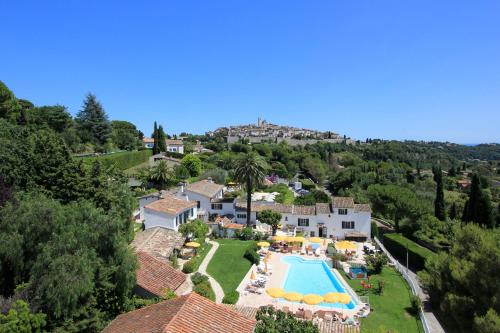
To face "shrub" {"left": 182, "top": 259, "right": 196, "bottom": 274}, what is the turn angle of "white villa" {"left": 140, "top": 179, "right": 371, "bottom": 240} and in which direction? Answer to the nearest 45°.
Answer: approximately 45° to its right

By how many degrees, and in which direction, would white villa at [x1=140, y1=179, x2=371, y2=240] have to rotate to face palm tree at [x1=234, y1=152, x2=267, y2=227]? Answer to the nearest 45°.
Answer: approximately 90° to its right

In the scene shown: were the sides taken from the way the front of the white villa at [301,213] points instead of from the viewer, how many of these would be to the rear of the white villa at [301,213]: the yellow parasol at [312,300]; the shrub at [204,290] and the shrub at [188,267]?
0

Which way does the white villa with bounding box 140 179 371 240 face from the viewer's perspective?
toward the camera

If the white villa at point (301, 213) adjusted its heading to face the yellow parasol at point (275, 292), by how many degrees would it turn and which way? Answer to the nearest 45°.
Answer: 0° — it already faces it

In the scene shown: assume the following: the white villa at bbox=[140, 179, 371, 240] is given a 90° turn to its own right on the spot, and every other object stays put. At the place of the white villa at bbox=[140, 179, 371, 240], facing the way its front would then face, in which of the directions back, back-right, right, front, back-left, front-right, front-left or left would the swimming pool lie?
left

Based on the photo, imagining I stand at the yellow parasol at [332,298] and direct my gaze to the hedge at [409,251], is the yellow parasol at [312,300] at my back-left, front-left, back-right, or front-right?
back-left

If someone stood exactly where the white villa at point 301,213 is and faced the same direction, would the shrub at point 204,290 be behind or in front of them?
in front

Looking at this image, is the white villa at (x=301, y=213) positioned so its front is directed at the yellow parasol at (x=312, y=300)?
yes

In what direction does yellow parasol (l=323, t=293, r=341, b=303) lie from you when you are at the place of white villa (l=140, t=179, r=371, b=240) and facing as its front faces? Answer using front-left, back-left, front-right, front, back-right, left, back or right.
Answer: front

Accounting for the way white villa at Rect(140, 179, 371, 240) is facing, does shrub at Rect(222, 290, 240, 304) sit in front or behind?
in front

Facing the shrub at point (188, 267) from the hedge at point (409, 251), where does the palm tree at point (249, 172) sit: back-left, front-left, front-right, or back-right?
front-right
